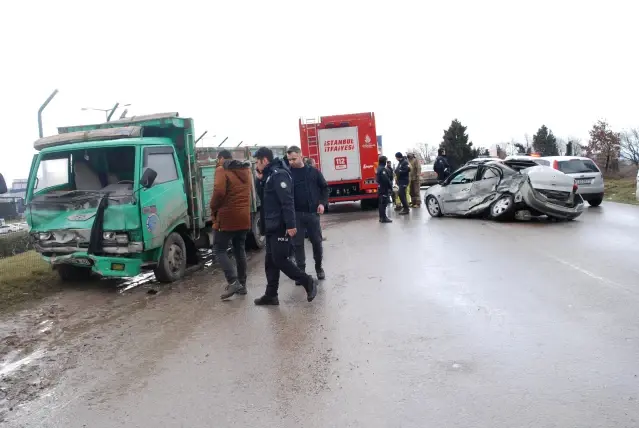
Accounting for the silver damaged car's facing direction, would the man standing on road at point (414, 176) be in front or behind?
in front

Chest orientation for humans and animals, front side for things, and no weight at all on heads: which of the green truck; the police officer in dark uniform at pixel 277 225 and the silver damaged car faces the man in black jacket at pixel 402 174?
the silver damaged car

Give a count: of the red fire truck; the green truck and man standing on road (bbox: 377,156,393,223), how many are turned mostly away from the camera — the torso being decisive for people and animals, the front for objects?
1

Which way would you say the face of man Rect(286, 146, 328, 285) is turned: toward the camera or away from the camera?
toward the camera

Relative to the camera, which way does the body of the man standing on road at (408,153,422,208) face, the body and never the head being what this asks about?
to the viewer's left

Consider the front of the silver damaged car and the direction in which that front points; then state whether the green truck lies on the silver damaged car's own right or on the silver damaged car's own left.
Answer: on the silver damaged car's own left

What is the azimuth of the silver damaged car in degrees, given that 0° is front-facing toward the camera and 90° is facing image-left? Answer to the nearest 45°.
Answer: approximately 135°

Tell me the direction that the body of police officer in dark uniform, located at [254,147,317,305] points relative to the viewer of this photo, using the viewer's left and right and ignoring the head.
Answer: facing to the left of the viewer
